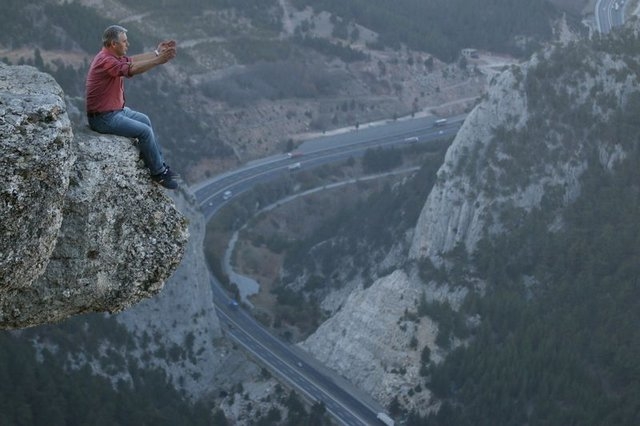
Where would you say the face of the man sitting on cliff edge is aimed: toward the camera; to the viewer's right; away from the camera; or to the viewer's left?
to the viewer's right

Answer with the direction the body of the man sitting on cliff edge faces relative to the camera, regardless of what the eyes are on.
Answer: to the viewer's right
